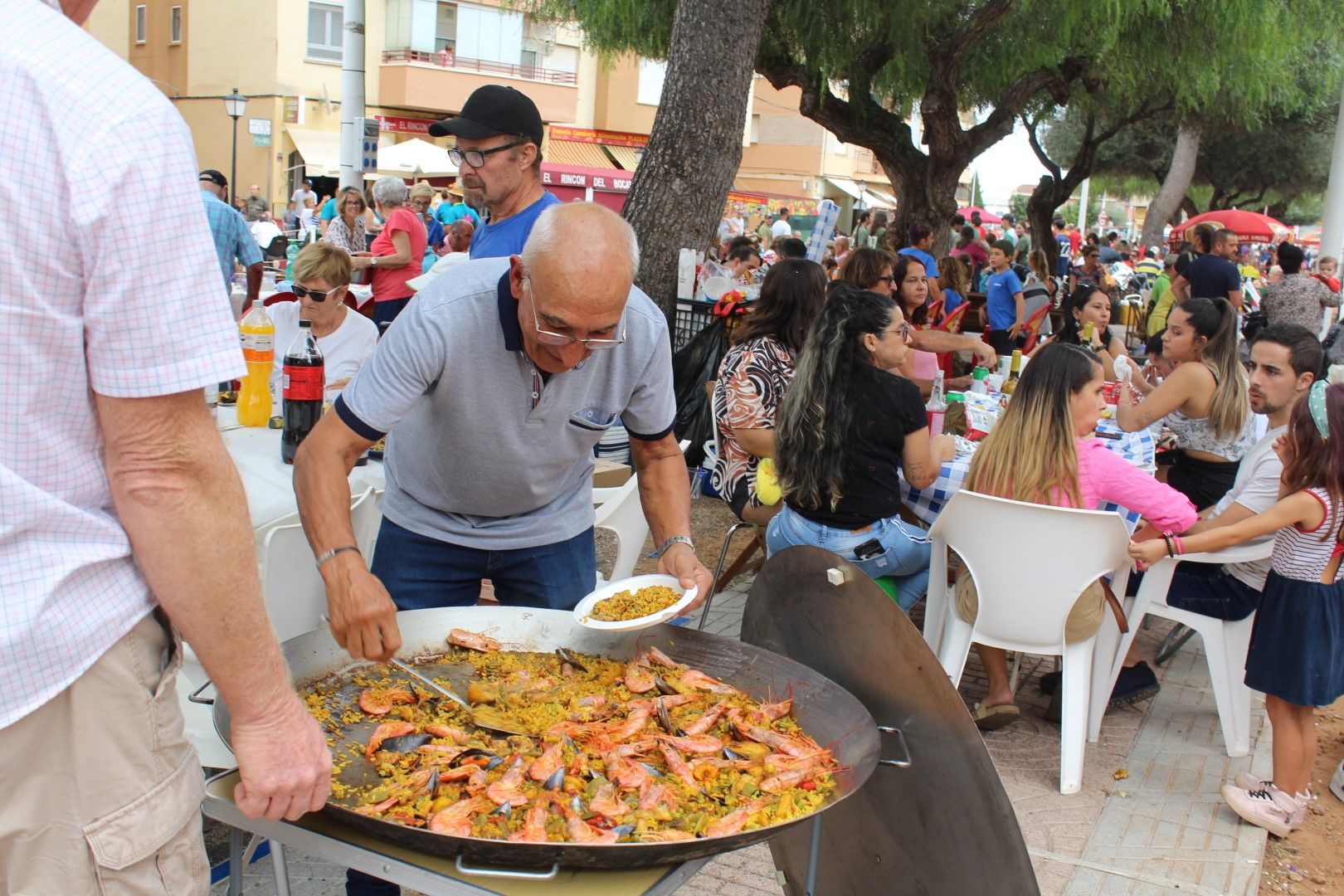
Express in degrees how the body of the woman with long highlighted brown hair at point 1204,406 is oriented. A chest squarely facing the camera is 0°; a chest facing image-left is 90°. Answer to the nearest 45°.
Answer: approximately 90°

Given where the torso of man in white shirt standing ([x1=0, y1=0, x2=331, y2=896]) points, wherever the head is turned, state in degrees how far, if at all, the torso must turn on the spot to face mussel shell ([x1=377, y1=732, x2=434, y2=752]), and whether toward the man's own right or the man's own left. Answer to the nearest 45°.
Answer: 0° — they already face it

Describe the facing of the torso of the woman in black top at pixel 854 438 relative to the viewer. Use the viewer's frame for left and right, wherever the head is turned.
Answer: facing away from the viewer and to the right of the viewer

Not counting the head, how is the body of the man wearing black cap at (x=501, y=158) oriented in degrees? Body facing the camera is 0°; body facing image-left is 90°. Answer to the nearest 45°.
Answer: approximately 45°

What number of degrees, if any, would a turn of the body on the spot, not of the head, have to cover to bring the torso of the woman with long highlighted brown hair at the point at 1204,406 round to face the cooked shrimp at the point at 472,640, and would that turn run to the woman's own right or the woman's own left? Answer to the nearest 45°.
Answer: approximately 90° to the woman's own left

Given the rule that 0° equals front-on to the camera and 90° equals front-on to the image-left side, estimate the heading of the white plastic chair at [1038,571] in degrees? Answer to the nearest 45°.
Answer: approximately 180°

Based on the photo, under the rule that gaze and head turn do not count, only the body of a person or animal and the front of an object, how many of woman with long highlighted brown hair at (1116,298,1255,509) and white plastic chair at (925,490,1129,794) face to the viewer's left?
1

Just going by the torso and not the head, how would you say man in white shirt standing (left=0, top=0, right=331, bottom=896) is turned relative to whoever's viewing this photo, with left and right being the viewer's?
facing away from the viewer and to the right of the viewer

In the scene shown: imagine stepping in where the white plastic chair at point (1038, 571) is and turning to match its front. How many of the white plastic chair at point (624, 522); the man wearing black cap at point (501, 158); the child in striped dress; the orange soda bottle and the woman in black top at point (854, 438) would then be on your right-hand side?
1

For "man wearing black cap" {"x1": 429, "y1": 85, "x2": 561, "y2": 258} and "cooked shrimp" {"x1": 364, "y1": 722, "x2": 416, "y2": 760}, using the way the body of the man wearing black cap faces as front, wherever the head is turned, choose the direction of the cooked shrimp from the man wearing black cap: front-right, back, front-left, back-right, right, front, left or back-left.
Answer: front-left

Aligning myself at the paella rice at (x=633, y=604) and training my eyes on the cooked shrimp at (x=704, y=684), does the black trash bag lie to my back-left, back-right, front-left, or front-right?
back-left

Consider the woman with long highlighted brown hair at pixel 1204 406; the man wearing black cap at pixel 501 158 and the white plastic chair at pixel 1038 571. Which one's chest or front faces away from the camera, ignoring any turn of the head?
the white plastic chair

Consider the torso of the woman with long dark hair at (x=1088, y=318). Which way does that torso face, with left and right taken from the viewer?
facing the viewer and to the right of the viewer
